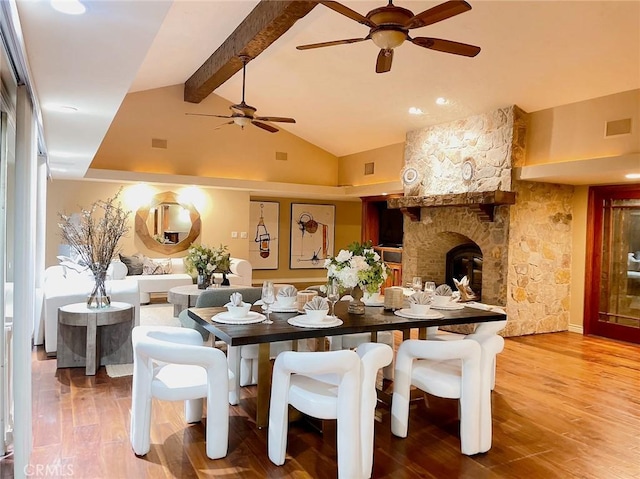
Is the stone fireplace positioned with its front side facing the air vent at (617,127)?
no

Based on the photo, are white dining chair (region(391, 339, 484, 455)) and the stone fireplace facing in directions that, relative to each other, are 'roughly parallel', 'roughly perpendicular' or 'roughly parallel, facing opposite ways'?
roughly parallel, facing opposite ways

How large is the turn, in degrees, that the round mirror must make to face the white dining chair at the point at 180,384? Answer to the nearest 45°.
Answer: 0° — it already faces it

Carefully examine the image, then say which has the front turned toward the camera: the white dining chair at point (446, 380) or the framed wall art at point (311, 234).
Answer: the framed wall art

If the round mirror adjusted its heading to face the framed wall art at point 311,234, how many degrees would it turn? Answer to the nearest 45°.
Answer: approximately 90° to its left

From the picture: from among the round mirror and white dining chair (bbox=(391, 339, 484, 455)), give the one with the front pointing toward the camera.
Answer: the round mirror

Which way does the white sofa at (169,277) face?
toward the camera

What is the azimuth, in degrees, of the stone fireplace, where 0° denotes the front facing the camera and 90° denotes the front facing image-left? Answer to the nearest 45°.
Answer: approximately 45°

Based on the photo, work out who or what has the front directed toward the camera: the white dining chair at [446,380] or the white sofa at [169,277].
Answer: the white sofa

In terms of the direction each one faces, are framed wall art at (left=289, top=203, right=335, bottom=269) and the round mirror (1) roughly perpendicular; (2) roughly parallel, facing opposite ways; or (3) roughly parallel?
roughly parallel

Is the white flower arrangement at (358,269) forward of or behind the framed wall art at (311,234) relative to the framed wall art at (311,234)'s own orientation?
forward

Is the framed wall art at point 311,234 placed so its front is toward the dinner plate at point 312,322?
yes

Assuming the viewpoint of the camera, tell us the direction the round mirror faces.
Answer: facing the viewer

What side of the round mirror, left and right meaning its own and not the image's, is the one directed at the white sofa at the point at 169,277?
front

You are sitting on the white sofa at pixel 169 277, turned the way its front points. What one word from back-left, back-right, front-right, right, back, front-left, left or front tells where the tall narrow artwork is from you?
back-left

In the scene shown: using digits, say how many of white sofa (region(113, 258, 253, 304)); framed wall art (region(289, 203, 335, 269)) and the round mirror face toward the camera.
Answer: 3

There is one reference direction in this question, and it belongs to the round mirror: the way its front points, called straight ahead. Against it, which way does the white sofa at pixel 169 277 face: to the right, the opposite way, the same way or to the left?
the same way
